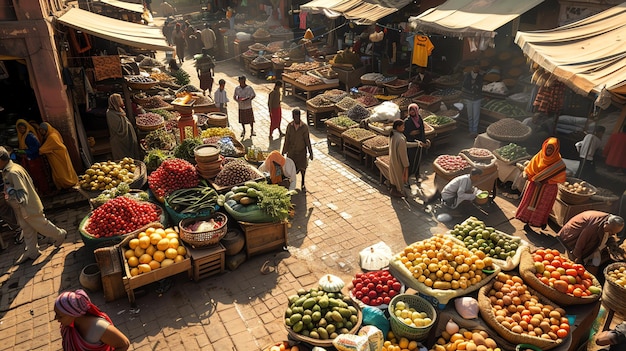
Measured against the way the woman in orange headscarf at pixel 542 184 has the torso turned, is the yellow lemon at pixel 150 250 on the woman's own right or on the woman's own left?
on the woman's own right

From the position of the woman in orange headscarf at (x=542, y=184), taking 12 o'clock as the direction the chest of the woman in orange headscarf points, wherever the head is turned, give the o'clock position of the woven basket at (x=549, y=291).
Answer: The woven basket is roughly at 12 o'clock from the woman in orange headscarf.

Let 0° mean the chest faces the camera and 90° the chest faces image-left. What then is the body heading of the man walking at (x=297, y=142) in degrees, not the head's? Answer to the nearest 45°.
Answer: approximately 0°

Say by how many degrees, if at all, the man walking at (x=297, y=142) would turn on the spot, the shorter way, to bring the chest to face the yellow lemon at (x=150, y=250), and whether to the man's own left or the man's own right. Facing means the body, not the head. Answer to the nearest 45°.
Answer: approximately 45° to the man's own right
